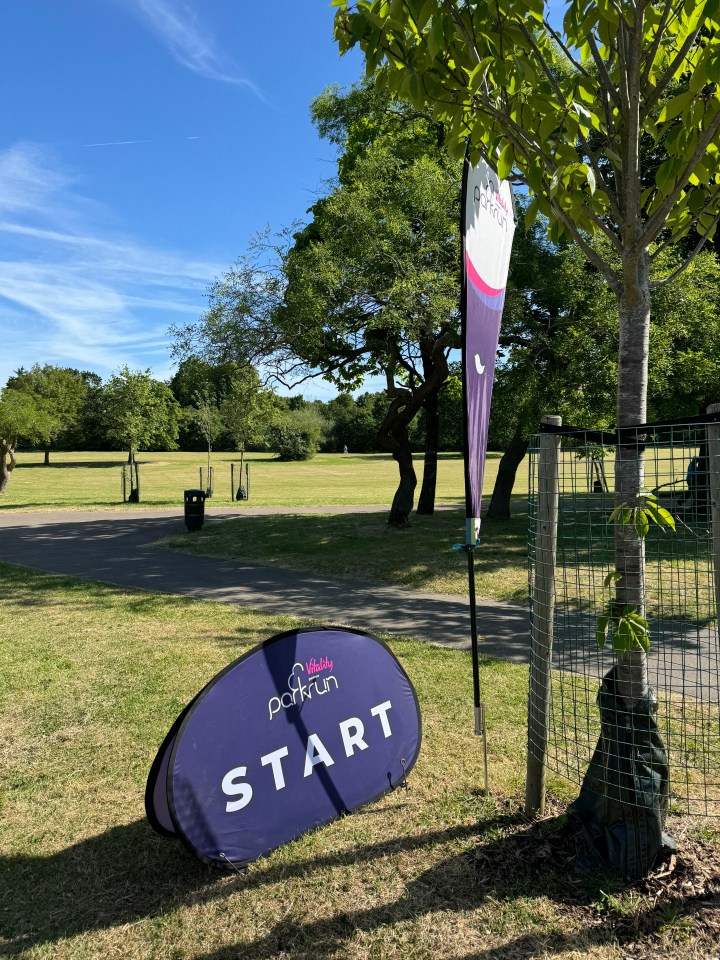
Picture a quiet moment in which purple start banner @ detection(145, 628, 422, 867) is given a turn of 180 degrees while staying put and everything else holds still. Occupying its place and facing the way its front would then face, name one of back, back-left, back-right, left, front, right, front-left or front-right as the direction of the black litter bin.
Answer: front-right

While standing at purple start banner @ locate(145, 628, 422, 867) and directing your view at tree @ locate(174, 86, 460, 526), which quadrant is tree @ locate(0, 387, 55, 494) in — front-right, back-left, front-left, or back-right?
front-left

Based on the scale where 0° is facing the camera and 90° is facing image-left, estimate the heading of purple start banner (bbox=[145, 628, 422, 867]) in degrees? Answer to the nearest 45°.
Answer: approximately 315°

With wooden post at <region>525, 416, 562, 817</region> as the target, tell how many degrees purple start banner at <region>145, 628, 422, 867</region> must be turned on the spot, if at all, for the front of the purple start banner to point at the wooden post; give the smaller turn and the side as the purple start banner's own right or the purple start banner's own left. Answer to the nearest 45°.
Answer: approximately 45° to the purple start banner's own left

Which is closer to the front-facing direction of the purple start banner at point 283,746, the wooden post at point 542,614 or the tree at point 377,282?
the wooden post

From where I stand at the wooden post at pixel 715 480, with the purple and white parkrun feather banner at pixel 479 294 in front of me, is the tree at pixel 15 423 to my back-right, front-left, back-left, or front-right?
front-right

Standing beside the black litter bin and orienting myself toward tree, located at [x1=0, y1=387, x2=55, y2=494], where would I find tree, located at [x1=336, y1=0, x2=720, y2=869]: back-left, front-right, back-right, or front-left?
back-left

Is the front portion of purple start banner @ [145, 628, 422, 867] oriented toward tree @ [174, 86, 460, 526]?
no

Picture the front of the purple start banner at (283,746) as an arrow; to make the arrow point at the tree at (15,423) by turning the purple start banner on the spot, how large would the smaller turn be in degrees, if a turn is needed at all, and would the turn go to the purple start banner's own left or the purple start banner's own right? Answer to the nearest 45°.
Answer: approximately 135° to the purple start banner's own left

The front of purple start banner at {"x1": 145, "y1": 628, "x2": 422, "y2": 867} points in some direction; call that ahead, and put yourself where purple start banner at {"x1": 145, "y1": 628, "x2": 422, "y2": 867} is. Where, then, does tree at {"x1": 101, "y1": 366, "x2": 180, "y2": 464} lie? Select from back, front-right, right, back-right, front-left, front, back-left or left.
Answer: back-left
